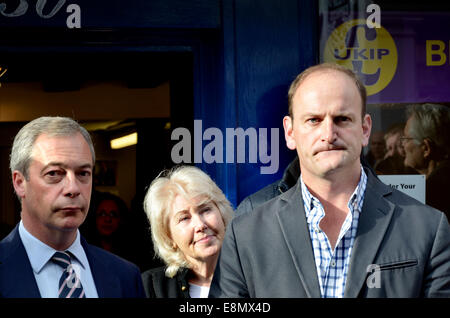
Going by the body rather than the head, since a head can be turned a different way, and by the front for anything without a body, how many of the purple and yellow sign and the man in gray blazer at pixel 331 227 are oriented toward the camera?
2

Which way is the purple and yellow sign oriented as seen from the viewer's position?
toward the camera

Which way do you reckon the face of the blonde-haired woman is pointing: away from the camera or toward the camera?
toward the camera

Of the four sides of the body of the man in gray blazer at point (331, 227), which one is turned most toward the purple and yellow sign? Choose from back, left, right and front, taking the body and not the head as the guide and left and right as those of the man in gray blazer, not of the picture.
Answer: back

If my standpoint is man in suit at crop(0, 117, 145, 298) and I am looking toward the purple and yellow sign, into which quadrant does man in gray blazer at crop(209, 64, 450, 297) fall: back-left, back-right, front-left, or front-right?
front-right

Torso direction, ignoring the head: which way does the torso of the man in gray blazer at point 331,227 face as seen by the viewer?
toward the camera

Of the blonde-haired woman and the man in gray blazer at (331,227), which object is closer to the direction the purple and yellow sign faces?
the man in gray blazer

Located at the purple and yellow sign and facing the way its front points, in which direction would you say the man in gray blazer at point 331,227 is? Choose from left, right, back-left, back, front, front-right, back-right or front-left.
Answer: front

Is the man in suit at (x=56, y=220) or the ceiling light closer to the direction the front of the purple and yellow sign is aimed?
the man in suit

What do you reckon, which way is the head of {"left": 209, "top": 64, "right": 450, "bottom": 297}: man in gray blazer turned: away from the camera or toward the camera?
toward the camera

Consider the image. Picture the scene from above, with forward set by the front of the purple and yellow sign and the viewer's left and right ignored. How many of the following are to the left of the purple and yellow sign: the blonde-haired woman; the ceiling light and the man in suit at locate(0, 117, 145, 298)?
0

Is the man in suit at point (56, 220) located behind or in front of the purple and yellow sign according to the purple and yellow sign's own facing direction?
in front

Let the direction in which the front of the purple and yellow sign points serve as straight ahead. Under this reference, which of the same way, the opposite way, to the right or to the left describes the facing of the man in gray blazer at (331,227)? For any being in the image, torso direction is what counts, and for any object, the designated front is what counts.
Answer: the same way

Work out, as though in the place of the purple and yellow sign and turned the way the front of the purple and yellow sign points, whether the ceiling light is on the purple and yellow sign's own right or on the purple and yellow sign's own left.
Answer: on the purple and yellow sign's own right

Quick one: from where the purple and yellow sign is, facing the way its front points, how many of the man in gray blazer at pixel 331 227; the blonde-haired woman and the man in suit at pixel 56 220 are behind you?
0

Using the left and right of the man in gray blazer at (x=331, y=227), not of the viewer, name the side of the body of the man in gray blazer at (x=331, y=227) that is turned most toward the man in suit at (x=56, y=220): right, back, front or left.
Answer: right
